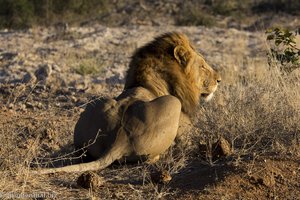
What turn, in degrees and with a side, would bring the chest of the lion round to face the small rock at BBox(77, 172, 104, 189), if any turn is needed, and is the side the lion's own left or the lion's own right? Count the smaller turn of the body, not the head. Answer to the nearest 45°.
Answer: approximately 180°

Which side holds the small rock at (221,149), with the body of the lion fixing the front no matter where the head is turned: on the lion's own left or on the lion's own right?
on the lion's own right

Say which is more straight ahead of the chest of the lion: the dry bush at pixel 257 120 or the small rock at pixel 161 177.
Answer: the dry bush

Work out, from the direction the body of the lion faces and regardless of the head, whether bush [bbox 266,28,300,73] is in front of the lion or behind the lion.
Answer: in front

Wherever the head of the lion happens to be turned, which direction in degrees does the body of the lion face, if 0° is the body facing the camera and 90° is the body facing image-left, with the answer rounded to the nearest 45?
approximately 225°

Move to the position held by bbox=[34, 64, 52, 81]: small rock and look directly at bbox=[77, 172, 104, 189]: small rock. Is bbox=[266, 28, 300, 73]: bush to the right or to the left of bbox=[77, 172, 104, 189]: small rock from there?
left

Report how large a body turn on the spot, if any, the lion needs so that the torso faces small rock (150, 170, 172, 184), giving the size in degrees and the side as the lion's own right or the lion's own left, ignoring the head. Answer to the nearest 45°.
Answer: approximately 135° to the lion's own right

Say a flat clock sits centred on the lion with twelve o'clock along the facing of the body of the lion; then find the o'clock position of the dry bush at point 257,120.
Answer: The dry bush is roughly at 1 o'clock from the lion.
